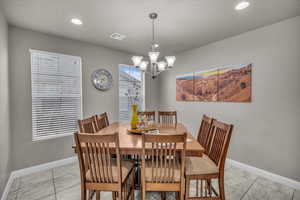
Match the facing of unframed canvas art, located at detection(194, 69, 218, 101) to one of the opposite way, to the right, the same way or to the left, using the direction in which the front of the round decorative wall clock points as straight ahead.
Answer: to the right

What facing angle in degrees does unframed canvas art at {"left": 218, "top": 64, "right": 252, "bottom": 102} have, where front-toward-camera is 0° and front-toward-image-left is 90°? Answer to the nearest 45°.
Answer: approximately 45°

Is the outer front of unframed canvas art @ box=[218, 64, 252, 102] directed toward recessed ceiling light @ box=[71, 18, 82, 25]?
yes

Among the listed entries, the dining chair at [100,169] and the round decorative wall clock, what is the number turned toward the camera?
1

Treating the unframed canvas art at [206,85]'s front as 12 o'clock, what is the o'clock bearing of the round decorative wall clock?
The round decorative wall clock is roughly at 1 o'clock from the unframed canvas art.

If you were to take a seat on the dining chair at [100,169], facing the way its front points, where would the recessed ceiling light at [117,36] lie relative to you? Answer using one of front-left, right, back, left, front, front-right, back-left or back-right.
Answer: front-left

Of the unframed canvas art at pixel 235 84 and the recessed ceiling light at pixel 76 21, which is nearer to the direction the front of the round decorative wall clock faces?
the recessed ceiling light

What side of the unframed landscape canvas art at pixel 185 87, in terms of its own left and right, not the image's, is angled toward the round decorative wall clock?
front

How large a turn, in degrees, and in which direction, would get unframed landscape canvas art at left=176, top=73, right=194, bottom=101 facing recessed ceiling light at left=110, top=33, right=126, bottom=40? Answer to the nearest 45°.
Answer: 0° — it already faces it

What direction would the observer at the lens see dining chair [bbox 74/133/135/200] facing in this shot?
facing away from the viewer and to the right of the viewer

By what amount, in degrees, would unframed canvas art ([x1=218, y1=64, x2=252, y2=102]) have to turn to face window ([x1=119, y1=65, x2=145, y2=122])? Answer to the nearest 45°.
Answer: approximately 45° to its right

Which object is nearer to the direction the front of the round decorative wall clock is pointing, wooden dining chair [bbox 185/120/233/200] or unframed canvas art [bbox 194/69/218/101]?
the wooden dining chair

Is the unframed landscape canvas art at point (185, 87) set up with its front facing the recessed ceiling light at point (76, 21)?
yes
